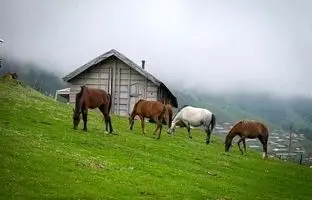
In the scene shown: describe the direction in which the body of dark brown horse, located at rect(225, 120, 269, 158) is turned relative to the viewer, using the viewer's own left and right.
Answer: facing to the left of the viewer

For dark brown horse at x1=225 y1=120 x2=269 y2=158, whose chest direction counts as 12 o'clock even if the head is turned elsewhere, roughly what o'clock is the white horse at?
The white horse is roughly at 1 o'clock from the dark brown horse.

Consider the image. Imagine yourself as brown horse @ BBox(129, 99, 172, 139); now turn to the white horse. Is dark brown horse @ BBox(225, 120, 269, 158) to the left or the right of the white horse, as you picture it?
right

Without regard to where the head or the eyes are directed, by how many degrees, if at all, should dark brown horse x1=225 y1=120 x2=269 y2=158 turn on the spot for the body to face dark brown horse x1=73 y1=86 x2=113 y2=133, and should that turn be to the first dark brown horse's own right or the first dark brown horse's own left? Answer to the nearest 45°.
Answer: approximately 45° to the first dark brown horse's own left
